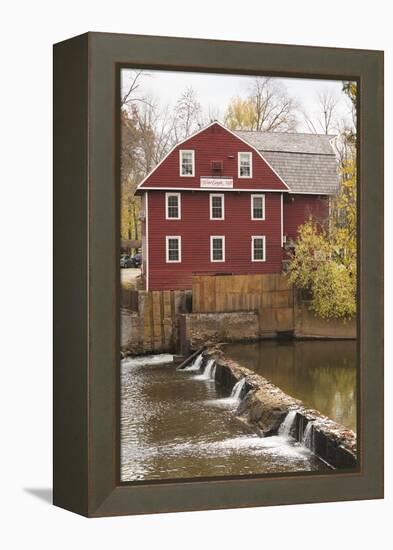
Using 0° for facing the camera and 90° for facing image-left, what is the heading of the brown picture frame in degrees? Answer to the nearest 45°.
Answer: approximately 315°
